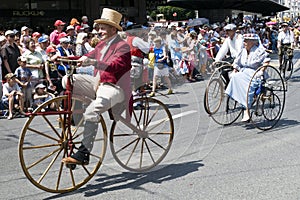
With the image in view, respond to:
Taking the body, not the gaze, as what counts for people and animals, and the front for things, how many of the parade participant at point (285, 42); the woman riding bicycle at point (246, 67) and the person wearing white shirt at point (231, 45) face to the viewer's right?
0

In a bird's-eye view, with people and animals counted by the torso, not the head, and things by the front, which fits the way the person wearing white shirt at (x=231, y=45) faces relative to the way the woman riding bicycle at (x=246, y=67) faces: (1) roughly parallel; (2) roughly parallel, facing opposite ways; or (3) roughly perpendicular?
roughly parallel

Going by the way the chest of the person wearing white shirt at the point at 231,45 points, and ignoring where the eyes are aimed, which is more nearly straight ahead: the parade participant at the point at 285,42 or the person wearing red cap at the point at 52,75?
the person wearing red cap

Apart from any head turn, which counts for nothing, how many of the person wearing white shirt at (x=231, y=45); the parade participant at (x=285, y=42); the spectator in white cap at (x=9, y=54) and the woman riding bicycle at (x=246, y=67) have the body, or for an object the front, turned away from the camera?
0

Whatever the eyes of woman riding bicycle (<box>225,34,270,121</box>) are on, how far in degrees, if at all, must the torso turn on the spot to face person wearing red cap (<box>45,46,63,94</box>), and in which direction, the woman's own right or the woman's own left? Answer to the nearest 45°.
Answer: approximately 90° to the woman's own right

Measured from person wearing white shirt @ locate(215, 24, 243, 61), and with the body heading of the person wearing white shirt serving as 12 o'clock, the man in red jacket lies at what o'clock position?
The man in red jacket is roughly at 11 o'clock from the person wearing white shirt.

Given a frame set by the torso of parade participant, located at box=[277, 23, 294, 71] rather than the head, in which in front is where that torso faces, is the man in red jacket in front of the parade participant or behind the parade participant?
in front

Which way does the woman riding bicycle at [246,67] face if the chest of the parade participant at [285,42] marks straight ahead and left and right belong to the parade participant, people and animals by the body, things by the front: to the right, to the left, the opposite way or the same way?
the same way

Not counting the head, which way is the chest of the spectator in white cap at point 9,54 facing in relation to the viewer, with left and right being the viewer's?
facing the viewer and to the right of the viewer

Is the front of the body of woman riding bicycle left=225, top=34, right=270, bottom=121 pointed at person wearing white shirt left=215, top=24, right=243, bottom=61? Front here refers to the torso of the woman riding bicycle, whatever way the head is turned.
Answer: no

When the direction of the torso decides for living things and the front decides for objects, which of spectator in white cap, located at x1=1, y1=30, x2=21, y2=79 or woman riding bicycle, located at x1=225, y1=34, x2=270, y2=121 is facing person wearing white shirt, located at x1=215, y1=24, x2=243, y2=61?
the spectator in white cap

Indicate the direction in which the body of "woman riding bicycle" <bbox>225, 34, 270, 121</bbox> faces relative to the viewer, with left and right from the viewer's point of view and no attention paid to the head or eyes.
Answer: facing the viewer and to the left of the viewer

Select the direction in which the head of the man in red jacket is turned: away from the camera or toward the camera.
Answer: toward the camera

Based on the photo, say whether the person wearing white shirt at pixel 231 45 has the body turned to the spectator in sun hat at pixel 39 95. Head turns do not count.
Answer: no

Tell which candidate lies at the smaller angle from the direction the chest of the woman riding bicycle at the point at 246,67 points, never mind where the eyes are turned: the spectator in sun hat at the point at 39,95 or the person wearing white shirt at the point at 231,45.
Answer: the spectator in sun hat

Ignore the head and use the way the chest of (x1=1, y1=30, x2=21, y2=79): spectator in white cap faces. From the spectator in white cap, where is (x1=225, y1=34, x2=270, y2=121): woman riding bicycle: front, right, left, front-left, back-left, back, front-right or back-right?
front

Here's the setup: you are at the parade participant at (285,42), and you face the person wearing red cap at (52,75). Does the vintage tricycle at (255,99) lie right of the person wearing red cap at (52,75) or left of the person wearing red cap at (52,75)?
left

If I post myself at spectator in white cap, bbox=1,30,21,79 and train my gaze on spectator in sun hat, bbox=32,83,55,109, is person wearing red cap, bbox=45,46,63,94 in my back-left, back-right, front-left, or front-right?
front-left

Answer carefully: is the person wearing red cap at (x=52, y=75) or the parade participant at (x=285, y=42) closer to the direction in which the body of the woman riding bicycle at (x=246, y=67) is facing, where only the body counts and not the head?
the person wearing red cap
